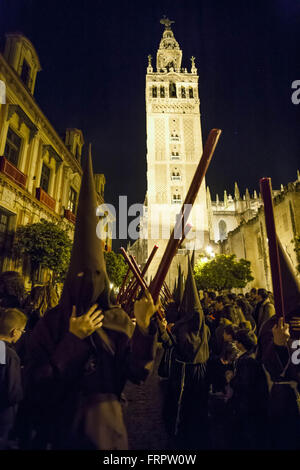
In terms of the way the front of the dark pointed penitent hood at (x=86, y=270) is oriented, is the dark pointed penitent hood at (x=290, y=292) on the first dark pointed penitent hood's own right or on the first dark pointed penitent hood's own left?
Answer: on the first dark pointed penitent hood's own left

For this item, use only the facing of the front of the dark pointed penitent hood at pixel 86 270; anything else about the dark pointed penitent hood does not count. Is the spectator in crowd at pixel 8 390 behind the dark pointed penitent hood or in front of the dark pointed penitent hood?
behind

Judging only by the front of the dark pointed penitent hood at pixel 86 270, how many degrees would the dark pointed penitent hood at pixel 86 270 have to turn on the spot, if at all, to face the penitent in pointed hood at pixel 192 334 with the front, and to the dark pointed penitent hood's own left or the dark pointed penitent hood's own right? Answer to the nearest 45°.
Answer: approximately 135° to the dark pointed penitent hood's own left

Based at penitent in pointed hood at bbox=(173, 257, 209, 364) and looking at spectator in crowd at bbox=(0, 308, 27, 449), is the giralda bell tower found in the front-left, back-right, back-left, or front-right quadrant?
back-right

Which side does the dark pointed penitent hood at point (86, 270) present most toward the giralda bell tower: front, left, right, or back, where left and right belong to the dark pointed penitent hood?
back

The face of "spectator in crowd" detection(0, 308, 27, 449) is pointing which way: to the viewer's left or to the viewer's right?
to the viewer's right

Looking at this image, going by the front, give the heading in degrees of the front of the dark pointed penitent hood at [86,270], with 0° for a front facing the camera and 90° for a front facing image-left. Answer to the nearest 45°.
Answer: approximately 0°
